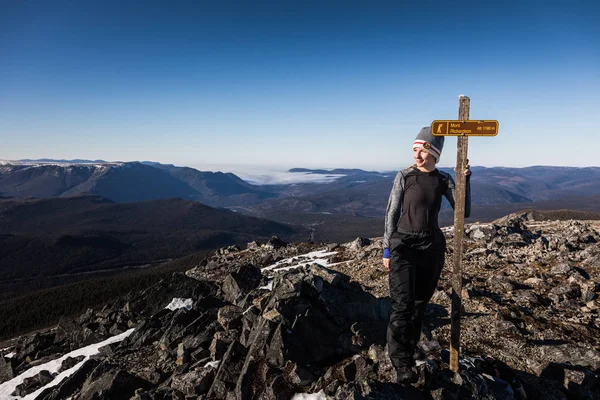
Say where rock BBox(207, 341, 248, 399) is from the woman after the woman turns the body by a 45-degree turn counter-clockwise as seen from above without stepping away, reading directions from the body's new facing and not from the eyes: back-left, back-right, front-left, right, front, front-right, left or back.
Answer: back-right

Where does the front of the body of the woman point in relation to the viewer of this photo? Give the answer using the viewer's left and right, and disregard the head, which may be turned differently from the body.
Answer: facing the viewer

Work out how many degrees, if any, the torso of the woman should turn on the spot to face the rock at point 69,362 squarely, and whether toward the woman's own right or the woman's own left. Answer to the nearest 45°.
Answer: approximately 90° to the woman's own right

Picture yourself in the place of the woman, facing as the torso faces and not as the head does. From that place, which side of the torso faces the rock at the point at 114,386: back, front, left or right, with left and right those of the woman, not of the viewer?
right

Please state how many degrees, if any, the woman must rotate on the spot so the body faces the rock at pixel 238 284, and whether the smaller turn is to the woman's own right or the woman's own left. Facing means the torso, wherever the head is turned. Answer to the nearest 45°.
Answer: approximately 135° to the woman's own right

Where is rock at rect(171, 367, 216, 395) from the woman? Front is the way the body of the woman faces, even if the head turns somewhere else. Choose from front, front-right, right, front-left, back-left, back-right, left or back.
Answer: right

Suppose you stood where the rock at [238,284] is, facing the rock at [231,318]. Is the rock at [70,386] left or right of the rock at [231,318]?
right

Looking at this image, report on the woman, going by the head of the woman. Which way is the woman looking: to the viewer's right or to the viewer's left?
to the viewer's left
